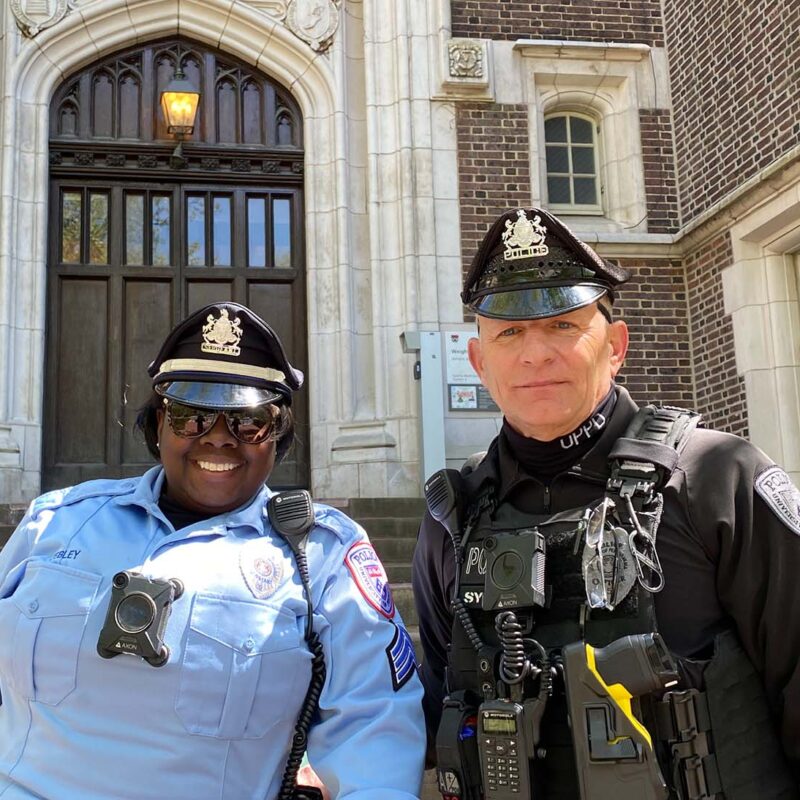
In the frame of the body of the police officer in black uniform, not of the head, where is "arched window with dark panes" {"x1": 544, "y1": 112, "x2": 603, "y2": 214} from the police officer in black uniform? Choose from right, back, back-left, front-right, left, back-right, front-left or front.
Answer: back-right

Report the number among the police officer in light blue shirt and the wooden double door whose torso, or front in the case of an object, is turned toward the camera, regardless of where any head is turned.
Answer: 2

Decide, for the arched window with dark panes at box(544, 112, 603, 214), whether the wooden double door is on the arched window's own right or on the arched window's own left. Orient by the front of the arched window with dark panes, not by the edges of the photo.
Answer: on the arched window's own right

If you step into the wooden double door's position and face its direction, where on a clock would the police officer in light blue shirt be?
The police officer in light blue shirt is roughly at 12 o'clock from the wooden double door.

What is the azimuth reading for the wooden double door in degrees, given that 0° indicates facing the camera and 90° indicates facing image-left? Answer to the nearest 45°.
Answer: approximately 0°

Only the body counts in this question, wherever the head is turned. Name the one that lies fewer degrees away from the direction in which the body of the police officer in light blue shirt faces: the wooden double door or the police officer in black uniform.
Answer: the police officer in black uniform

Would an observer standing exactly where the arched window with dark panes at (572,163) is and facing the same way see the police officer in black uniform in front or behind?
in front
